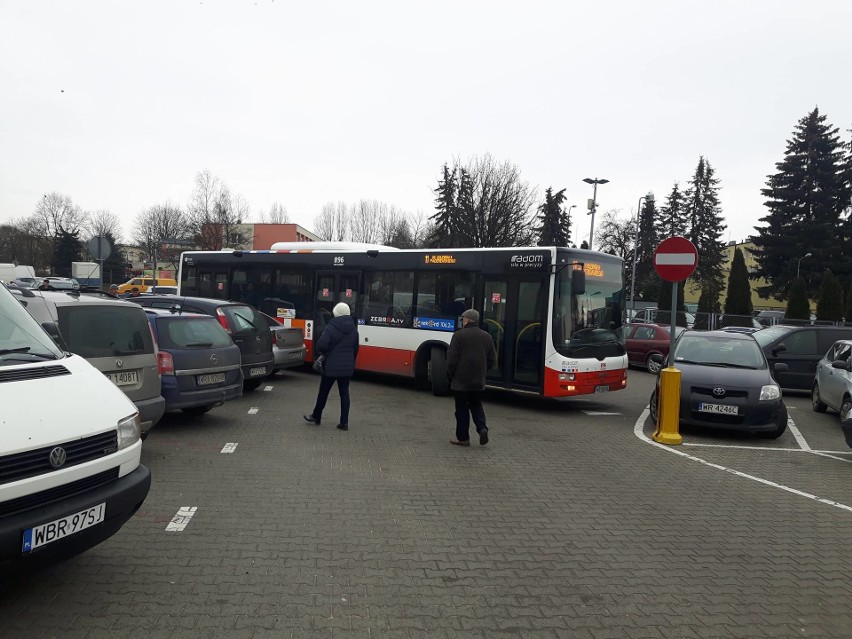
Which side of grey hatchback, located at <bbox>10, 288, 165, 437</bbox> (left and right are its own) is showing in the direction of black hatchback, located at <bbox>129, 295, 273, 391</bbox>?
right

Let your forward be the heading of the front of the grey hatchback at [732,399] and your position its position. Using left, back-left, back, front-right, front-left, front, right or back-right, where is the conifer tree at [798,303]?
back

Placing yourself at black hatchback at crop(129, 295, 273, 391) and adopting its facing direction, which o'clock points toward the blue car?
The blue car is roughly at 8 o'clock from the black hatchback.

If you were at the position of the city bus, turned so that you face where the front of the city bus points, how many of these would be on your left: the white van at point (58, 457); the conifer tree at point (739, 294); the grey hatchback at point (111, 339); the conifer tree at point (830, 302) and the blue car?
2

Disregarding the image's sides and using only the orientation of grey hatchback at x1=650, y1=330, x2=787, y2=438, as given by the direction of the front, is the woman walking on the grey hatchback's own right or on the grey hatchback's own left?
on the grey hatchback's own right

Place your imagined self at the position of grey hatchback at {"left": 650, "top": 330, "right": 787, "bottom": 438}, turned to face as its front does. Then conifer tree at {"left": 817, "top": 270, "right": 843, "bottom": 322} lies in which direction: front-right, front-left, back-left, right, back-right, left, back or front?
back

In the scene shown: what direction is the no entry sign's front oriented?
toward the camera

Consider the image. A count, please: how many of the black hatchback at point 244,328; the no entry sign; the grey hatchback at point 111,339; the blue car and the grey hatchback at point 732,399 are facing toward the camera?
2

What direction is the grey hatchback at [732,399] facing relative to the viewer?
toward the camera

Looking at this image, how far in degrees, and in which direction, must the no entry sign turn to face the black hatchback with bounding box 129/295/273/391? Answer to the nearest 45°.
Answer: approximately 90° to its right

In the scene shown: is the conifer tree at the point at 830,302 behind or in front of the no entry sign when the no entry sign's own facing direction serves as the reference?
behind

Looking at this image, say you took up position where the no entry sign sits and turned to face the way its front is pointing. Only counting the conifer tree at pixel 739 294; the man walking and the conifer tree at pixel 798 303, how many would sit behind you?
2

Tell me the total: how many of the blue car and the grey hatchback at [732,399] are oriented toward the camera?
1

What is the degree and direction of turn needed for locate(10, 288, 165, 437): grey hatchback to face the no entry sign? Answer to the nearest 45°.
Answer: approximately 135° to its right

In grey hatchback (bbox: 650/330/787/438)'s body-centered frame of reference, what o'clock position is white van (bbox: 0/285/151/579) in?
The white van is roughly at 1 o'clock from the grey hatchback.

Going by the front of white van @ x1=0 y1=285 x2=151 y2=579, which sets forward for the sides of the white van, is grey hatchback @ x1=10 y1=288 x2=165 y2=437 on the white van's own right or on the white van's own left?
on the white van's own left
